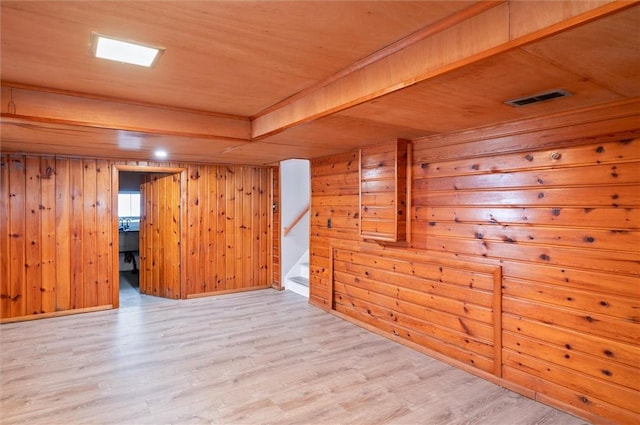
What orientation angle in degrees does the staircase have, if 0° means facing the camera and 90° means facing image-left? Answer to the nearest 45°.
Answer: approximately 45°

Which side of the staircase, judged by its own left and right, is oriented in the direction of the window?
right

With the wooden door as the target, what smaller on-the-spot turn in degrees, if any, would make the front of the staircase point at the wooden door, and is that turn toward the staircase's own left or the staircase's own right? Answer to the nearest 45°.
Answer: approximately 45° to the staircase's own right

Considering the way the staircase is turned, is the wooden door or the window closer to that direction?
the wooden door
